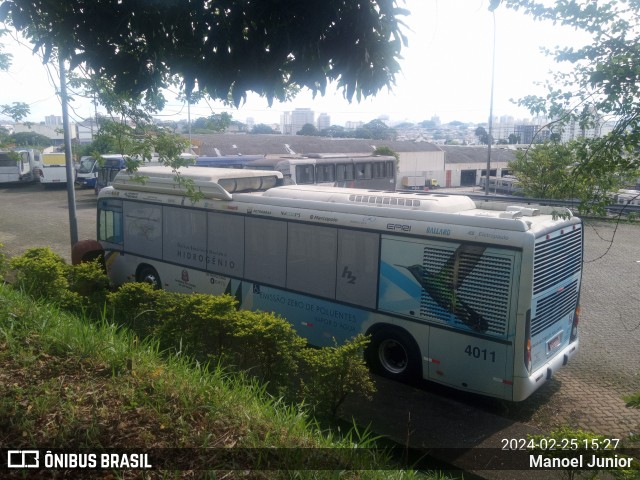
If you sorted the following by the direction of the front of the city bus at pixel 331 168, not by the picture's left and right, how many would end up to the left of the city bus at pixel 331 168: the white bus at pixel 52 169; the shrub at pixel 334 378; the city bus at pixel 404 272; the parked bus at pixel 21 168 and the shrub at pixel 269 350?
3

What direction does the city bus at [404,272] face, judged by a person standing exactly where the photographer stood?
facing away from the viewer and to the left of the viewer

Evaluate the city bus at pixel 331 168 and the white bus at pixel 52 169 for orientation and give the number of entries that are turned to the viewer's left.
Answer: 1

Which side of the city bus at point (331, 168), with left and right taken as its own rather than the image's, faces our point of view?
left

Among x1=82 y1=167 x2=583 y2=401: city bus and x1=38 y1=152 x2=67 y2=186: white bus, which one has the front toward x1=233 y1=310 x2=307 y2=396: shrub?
the white bus

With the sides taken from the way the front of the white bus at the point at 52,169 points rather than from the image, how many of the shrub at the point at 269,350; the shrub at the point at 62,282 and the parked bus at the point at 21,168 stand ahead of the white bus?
2

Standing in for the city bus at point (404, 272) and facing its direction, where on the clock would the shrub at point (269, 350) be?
The shrub is roughly at 9 o'clock from the city bus.
